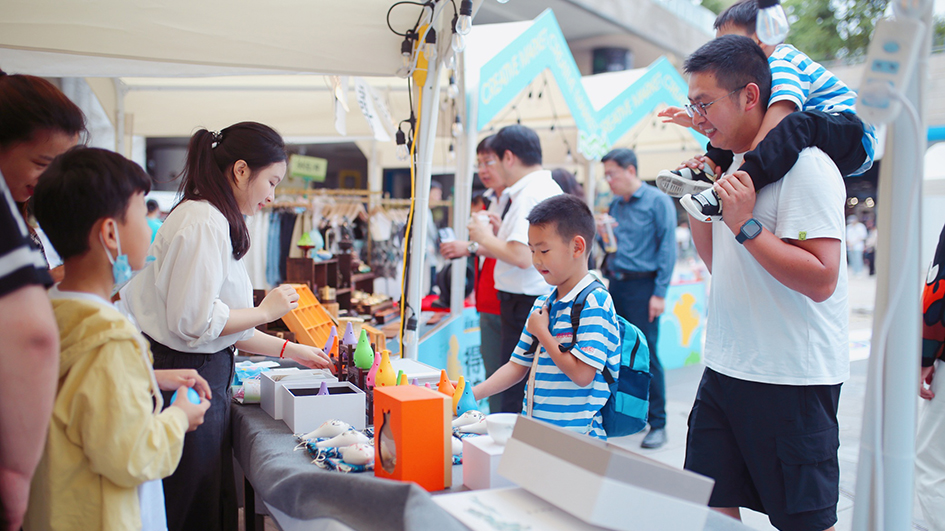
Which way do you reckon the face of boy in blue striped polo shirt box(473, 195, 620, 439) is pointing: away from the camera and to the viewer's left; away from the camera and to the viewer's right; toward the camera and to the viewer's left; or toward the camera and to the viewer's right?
toward the camera and to the viewer's left

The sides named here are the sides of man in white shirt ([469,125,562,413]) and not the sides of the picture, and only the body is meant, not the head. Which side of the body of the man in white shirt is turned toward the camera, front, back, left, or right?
left

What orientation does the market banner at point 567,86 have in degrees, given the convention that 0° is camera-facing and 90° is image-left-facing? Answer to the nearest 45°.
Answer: approximately 0°

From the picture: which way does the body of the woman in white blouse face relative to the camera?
to the viewer's right

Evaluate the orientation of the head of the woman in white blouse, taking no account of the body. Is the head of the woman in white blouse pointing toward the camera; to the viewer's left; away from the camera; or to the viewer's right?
to the viewer's right

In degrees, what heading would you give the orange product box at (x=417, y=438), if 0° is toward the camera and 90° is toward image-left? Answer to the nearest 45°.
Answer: approximately 45°

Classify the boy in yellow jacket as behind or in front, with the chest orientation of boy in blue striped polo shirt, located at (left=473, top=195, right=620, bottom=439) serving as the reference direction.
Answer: in front

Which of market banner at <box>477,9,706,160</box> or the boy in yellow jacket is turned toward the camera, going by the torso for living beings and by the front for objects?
the market banner

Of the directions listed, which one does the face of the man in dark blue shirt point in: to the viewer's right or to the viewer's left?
to the viewer's left

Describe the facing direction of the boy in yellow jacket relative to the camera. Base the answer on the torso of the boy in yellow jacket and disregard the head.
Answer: to the viewer's right

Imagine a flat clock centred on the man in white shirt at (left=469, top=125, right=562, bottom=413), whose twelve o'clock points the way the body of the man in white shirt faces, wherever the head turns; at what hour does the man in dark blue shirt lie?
The man in dark blue shirt is roughly at 4 o'clock from the man in white shirt.

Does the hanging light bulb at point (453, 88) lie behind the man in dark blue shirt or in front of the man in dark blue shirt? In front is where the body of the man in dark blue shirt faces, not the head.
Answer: in front

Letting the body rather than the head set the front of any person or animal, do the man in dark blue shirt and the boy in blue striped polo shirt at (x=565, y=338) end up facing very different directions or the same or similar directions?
same or similar directions
